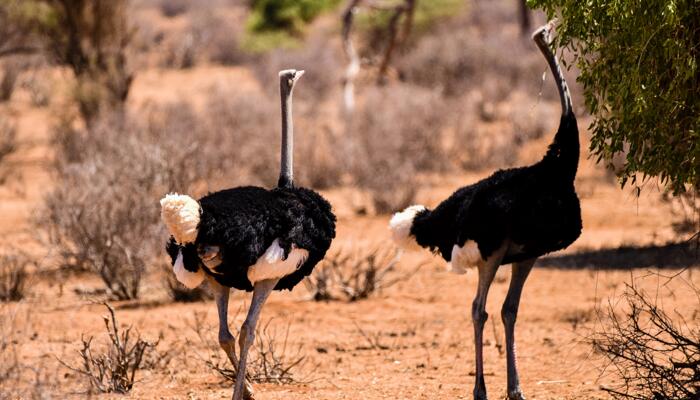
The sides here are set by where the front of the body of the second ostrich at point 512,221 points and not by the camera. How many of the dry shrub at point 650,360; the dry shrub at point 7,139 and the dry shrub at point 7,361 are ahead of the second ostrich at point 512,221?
1

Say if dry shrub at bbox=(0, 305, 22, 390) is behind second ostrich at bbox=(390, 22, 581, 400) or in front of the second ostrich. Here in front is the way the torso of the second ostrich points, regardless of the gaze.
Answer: behind

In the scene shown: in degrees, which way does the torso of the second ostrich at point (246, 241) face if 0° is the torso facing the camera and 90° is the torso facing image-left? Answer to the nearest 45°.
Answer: approximately 225°

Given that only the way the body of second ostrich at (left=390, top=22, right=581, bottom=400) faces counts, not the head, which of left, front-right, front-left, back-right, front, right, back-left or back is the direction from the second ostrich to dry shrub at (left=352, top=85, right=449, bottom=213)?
left

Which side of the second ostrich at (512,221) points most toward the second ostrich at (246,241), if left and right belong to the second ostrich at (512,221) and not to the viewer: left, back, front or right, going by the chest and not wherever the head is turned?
back

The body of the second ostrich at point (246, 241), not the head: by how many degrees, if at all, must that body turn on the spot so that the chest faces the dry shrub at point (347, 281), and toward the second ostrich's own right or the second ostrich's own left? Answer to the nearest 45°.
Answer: approximately 45° to the second ostrich's own left

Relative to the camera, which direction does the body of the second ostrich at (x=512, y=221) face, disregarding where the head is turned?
to the viewer's right

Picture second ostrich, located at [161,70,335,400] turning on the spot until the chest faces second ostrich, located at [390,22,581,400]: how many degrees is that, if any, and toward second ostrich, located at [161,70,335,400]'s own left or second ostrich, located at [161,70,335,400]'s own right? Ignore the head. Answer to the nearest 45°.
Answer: approximately 45° to second ostrich, located at [161,70,335,400]'s own right

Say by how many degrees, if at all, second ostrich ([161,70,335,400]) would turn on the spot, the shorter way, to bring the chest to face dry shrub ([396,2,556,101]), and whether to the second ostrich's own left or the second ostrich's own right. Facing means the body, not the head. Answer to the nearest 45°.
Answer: approximately 45° to the second ostrich's own left

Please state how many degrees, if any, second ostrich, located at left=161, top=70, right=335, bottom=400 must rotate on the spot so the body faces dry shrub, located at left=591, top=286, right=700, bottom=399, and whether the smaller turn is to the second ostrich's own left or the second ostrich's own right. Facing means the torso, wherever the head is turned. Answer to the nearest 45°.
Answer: approximately 45° to the second ostrich's own right

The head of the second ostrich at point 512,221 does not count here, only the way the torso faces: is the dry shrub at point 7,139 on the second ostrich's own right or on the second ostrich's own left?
on the second ostrich's own left
